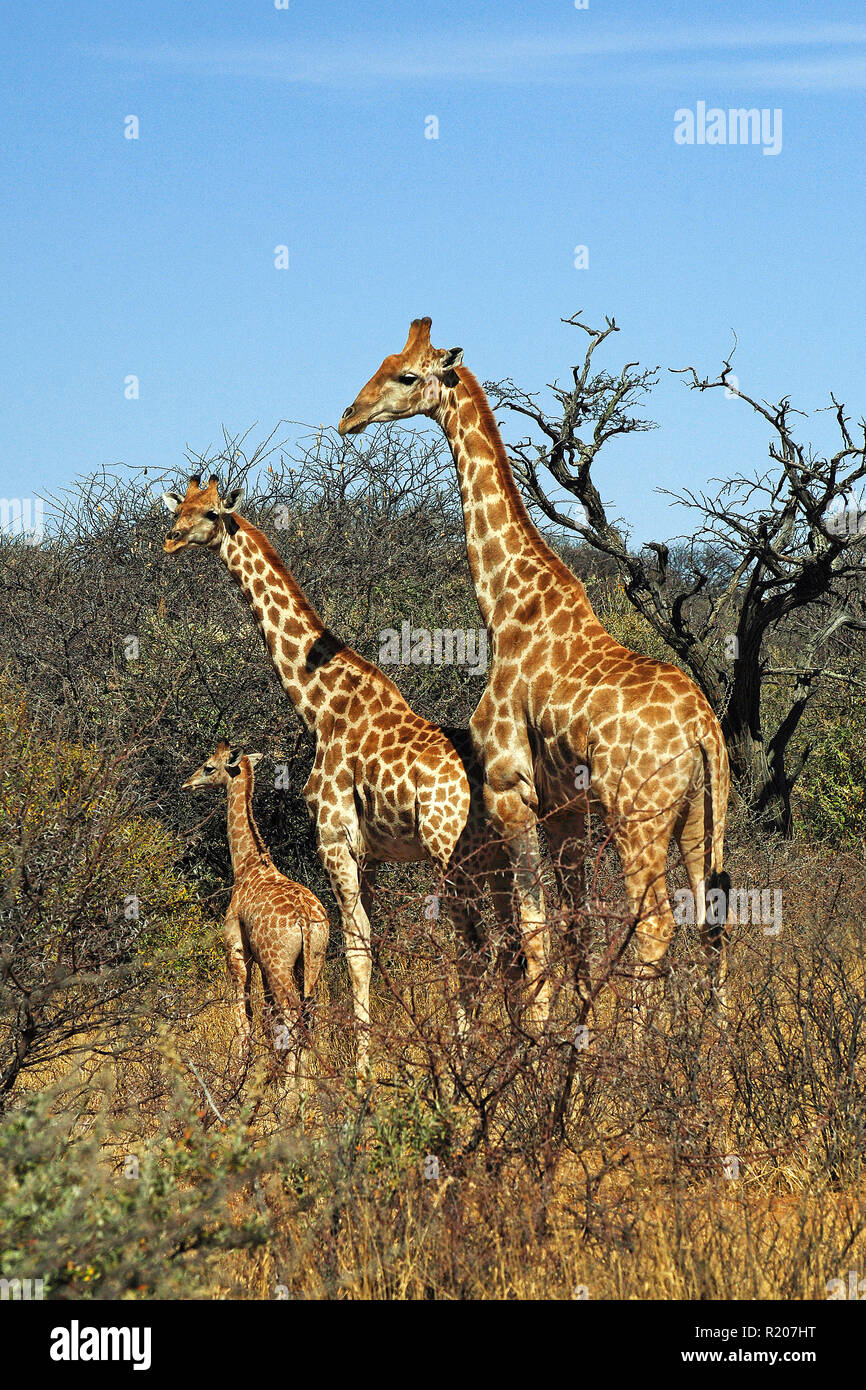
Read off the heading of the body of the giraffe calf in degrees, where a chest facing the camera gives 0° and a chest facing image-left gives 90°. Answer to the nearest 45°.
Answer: approximately 135°

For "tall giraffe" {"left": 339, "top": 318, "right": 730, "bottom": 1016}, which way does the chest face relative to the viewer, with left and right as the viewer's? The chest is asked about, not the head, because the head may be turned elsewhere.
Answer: facing away from the viewer and to the left of the viewer

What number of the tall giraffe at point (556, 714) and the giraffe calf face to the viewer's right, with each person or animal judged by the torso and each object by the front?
0

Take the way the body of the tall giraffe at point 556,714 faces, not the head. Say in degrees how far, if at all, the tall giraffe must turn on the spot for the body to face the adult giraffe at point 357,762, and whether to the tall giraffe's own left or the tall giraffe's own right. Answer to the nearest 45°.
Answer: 0° — it already faces it

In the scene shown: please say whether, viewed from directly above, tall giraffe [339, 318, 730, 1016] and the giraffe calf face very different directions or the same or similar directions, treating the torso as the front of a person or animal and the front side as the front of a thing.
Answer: same or similar directions
